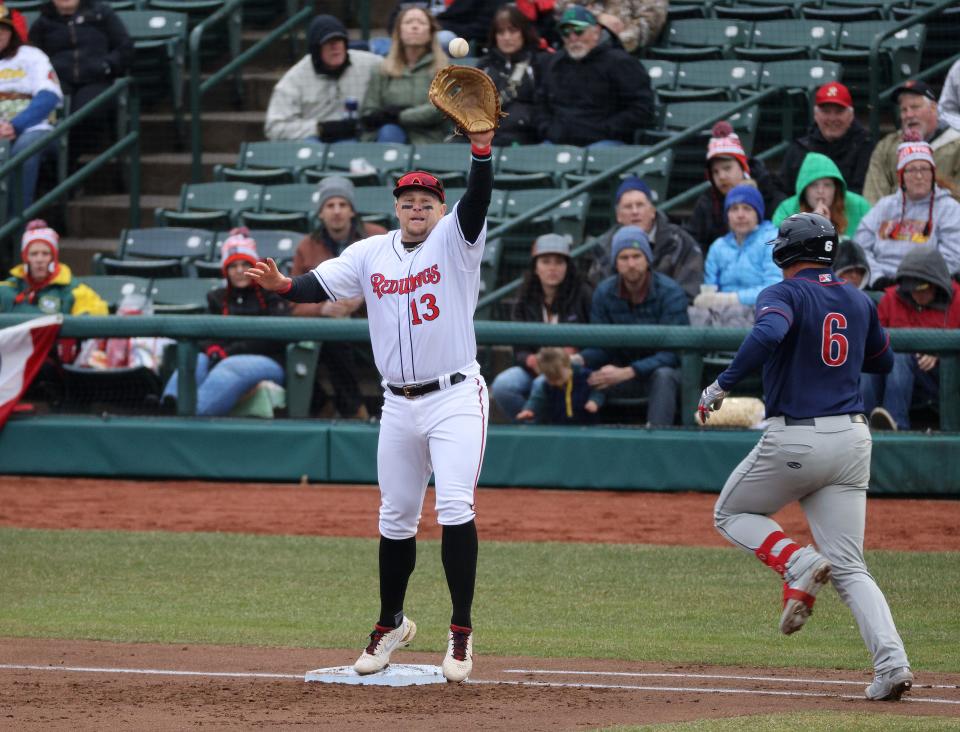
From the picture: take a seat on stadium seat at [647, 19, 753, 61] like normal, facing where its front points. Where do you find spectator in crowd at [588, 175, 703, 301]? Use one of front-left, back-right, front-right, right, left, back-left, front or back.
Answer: front-left

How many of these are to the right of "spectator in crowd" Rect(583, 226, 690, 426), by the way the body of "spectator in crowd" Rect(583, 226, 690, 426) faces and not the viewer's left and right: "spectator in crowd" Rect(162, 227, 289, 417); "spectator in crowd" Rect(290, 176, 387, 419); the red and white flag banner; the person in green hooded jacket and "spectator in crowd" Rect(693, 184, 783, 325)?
3

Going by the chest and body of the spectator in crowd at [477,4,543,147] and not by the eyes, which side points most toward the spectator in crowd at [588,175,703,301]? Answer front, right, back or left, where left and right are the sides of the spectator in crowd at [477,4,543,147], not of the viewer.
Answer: front

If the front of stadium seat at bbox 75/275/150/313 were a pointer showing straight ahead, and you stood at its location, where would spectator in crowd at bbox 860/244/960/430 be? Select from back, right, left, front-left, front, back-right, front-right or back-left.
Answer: front-left

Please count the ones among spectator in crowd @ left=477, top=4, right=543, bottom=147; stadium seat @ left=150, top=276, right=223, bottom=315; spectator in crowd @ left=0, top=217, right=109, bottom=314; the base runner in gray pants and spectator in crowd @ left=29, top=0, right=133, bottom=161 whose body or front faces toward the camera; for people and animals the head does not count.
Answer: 4

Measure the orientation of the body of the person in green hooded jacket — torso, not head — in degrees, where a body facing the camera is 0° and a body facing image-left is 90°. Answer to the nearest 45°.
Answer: approximately 0°

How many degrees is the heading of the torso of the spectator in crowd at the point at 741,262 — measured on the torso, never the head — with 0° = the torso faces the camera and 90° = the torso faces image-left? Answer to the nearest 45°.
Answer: approximately 45°

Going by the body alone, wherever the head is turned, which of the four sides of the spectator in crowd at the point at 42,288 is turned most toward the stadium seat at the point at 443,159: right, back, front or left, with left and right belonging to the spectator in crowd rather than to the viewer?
left

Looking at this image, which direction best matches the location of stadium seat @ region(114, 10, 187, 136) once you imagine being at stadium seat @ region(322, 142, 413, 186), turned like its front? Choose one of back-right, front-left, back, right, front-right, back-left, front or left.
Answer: back-right

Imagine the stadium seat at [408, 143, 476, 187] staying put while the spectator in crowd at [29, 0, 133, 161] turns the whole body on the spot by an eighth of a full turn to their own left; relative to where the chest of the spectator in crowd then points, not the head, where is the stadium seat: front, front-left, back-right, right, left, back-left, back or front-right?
front

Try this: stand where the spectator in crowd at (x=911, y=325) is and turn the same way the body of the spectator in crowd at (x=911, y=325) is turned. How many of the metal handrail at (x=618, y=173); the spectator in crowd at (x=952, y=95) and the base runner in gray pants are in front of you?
1

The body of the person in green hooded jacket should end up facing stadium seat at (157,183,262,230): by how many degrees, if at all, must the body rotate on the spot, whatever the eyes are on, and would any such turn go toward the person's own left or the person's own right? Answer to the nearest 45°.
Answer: approximately 90° to the person's own right
